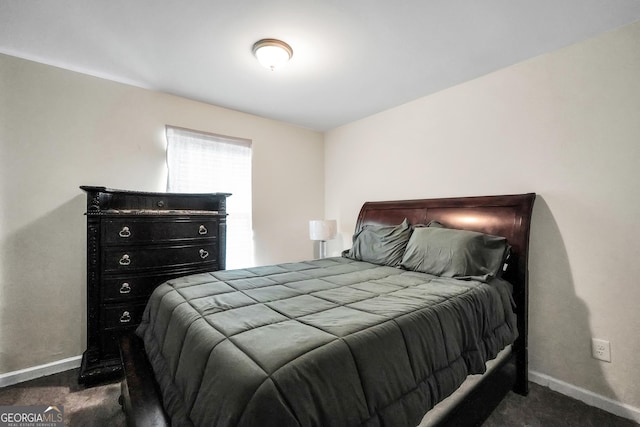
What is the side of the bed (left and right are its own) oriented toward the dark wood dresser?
right

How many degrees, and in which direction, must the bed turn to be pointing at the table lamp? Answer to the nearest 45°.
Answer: approximately 135° to its right

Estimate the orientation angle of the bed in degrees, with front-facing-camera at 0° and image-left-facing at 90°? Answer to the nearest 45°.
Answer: approximately 45°

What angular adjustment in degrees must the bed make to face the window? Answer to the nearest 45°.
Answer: approximately 90° to its right

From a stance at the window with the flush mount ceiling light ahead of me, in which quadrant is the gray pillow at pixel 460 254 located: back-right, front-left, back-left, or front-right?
front-left
